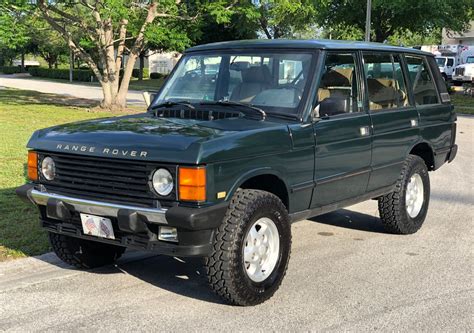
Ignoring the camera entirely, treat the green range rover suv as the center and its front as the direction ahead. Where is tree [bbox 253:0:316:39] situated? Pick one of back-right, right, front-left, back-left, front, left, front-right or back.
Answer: back-right

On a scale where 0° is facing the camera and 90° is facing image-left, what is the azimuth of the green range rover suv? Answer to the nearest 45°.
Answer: approximately 45°

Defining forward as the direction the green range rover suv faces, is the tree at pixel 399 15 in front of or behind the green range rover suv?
behind

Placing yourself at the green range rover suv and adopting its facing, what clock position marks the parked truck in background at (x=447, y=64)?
The parked truck in background is roughly at 5 o'clock from the green range rover suv.

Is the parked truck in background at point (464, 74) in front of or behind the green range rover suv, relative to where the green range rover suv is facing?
behind

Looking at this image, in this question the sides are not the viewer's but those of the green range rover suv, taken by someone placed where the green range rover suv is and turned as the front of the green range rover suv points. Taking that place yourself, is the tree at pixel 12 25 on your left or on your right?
on your right

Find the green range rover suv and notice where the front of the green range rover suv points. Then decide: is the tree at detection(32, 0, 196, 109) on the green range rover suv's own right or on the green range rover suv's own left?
on the green range rover suv's own right
